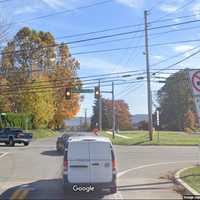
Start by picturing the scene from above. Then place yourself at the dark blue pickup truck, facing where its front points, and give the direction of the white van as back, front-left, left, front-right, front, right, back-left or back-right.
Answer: back-left

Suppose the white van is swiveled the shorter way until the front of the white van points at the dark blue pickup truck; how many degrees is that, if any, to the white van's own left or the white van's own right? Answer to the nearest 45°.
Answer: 0° — it already faces it

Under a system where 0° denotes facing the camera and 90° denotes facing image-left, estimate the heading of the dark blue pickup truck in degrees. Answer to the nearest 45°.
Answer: approximately 135°

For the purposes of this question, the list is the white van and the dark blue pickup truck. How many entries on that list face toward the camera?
0

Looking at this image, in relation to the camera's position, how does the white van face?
facing away from the viewer
